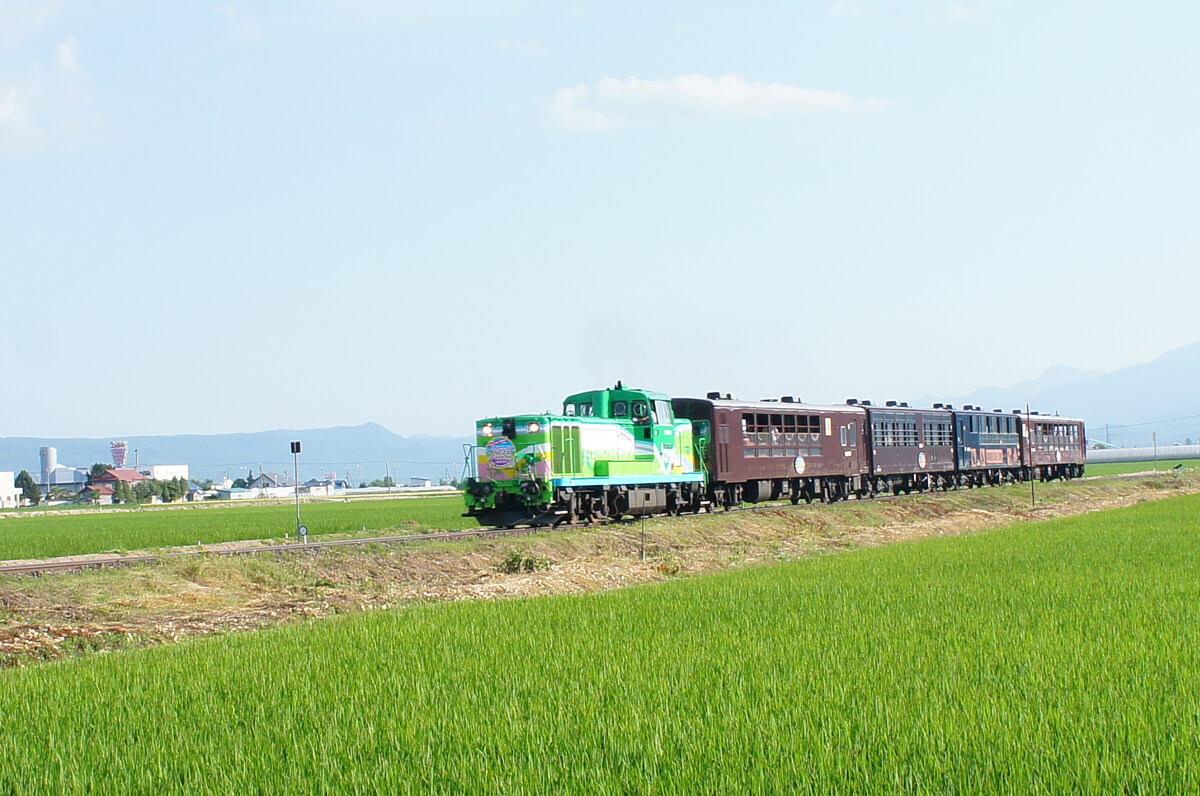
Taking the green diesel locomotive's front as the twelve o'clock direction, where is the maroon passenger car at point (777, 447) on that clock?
The maroon passenger car is roughly at 6 o'clock from the green diesel locomotive.

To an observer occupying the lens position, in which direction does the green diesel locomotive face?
facing the viewer and to the left of the viewer
